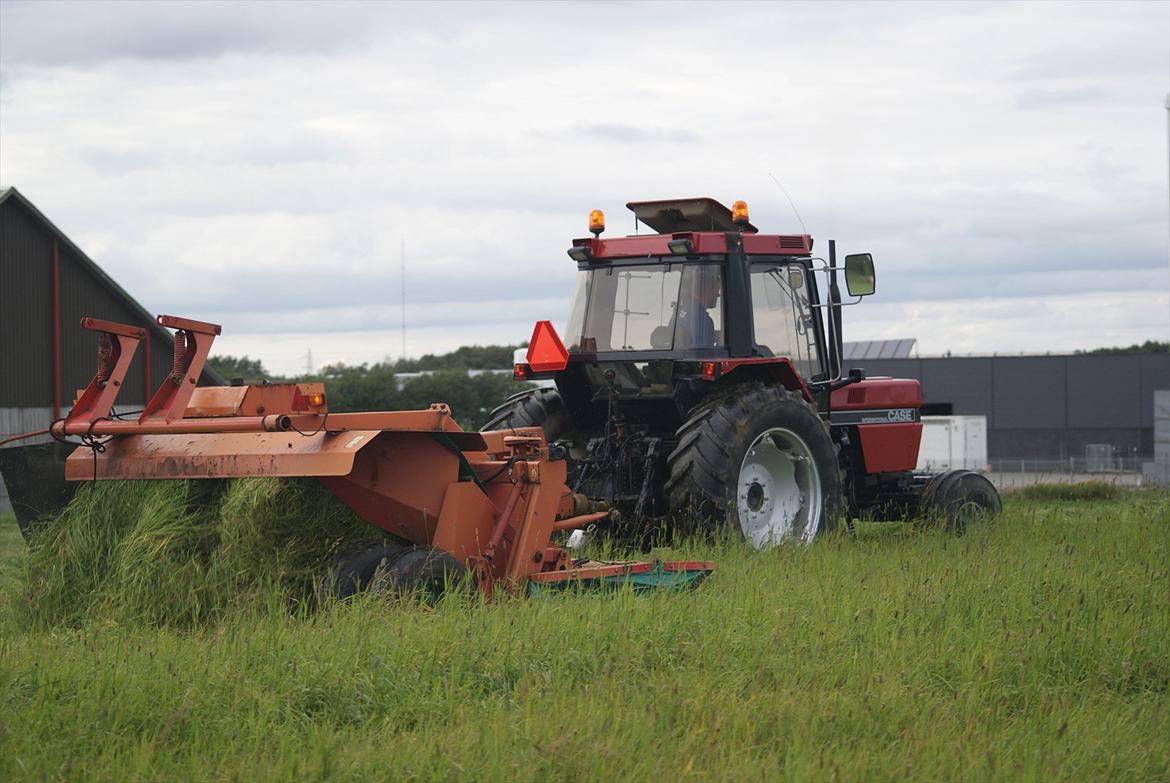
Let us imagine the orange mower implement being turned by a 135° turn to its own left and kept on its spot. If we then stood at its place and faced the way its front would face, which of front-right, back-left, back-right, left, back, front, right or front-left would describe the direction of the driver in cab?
back-right

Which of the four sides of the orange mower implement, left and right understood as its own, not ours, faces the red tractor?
front

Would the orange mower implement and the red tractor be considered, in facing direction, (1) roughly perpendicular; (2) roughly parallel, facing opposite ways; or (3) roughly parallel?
roughly parallel

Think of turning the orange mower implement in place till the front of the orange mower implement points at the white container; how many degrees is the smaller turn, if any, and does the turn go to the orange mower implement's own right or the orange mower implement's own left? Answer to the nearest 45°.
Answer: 0° — it already faces it

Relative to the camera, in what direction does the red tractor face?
facing away from the viewer and to the right of the viewer

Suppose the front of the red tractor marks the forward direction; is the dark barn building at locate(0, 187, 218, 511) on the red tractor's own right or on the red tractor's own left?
on the red tractor's own left

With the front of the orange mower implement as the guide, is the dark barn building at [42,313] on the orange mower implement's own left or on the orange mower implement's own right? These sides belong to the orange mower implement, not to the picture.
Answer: on the orange mower implement's own left

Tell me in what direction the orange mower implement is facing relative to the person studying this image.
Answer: facing away from the viewer and to the right of the viewer

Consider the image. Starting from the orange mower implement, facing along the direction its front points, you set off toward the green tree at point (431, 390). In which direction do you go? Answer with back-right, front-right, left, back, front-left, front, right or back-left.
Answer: front-left

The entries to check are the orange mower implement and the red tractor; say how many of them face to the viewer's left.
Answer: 0

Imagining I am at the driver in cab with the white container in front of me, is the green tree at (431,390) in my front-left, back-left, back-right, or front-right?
front-left
